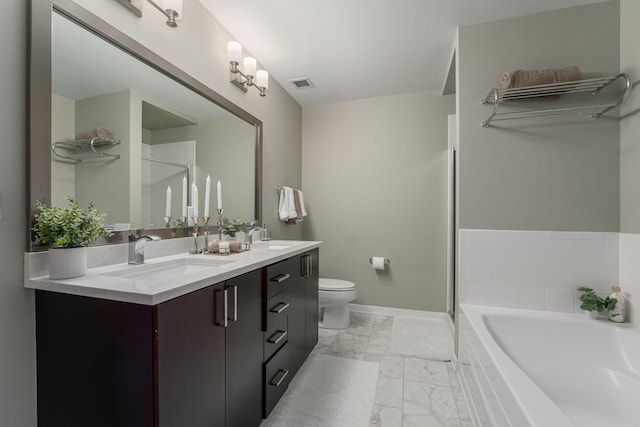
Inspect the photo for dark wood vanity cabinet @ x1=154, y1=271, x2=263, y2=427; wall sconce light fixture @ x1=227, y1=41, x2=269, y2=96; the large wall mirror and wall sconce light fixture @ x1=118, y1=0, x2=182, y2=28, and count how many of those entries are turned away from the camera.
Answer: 0

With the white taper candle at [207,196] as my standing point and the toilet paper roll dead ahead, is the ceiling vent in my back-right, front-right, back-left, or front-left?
front-left

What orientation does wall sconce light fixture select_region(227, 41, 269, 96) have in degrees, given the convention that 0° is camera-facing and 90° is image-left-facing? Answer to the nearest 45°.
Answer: approximately 315°

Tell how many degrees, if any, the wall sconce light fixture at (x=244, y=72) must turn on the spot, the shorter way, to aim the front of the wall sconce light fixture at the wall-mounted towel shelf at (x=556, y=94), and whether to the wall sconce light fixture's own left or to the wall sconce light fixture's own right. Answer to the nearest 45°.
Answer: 0° — it already faces it

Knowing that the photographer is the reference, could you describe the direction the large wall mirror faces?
facing the viewer and to the right of the viewer

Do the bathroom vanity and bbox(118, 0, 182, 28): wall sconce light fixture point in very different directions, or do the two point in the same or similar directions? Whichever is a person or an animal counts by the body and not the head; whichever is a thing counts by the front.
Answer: same or similar directions
